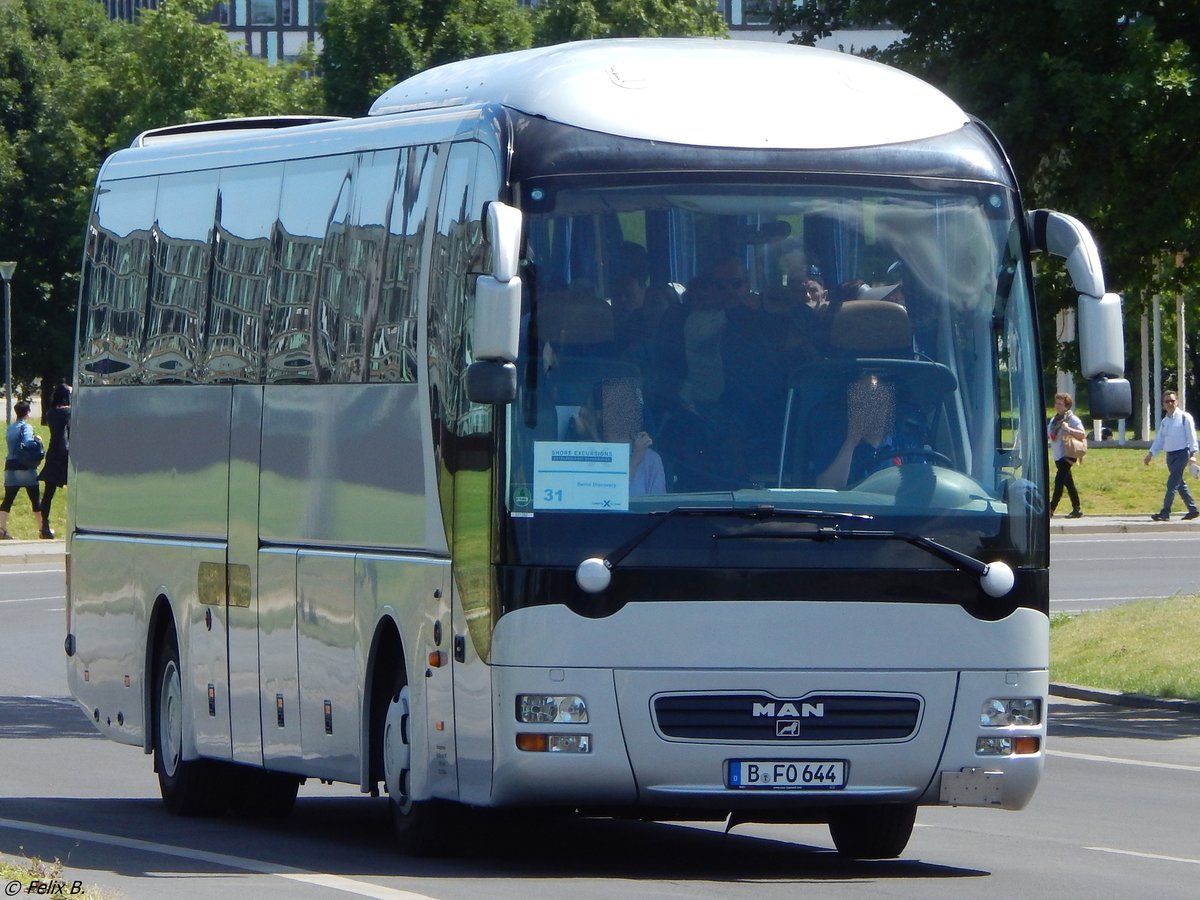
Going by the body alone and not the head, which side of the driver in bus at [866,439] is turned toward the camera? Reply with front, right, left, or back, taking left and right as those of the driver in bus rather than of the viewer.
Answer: front

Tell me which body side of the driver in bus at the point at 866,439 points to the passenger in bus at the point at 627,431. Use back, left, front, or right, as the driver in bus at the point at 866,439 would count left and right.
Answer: right

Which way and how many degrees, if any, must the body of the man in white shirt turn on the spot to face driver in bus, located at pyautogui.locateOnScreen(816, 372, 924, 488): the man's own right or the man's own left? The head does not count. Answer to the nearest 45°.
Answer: approximately 45° to the man's own left

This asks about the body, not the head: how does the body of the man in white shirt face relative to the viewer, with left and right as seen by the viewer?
facing the viewer and to the left of the viewer

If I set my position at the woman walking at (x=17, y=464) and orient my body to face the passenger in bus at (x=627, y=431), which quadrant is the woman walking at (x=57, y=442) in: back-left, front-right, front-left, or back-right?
front-left

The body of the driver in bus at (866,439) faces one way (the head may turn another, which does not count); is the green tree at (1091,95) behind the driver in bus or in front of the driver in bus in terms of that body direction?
behind

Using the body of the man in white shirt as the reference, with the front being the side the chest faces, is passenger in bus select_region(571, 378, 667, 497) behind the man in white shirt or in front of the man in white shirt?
in front

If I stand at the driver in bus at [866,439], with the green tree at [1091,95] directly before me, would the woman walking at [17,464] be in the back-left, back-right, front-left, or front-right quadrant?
front-left

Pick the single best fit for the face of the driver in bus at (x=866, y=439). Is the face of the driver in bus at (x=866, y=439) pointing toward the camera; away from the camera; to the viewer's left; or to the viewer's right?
toward the camera

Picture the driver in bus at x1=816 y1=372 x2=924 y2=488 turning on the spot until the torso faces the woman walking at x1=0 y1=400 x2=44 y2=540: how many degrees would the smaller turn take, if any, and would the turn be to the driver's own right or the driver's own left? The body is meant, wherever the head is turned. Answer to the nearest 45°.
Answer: approximately 135° to the driver's own right

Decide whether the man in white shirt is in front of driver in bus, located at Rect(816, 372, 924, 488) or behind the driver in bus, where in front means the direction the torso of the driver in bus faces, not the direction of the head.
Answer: behind
